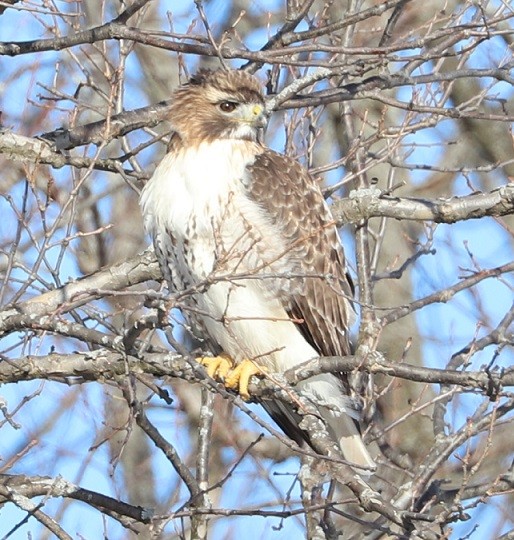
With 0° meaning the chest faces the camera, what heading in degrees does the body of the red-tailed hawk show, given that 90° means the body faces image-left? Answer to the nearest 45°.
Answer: approximately 45°
